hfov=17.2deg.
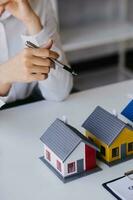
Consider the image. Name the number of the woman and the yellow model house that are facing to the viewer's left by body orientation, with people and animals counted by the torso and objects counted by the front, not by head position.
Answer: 0

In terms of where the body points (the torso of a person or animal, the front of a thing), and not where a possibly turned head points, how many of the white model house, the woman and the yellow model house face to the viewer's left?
0

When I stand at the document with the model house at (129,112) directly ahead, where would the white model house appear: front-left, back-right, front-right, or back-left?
front-left

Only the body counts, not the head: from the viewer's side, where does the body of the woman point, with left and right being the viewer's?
facing the viewer

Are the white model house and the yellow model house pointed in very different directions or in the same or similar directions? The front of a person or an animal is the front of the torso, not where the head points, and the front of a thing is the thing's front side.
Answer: same or similar directions

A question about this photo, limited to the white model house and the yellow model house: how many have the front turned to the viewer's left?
0
